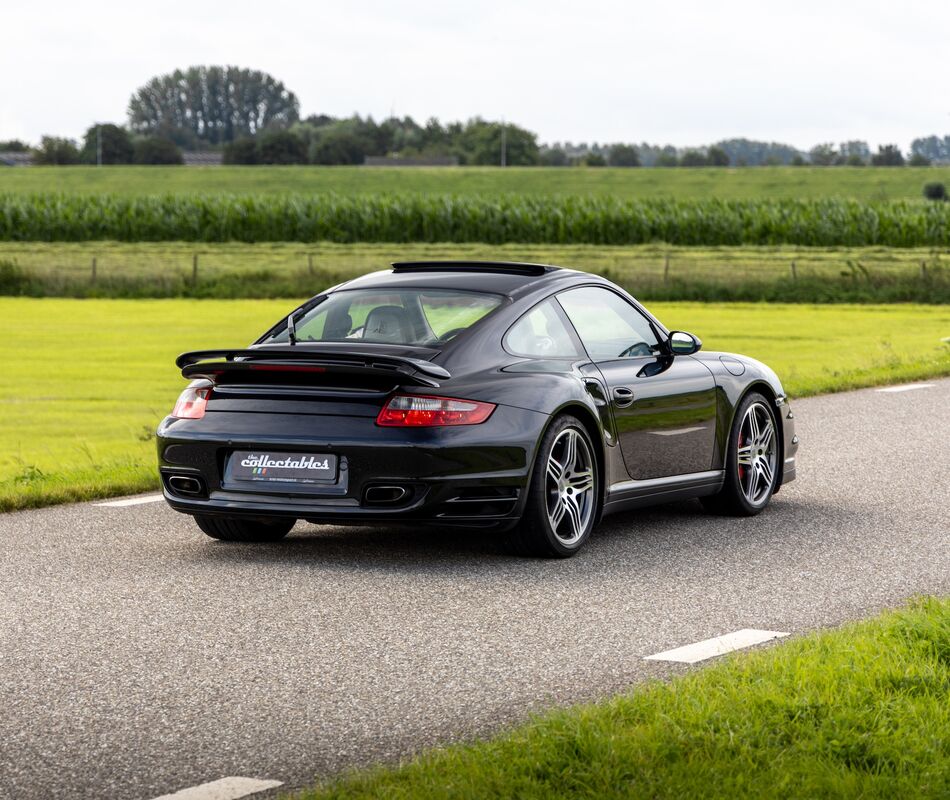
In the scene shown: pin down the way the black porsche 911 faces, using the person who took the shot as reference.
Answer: facing away from the viewer and to the right of the viewer
